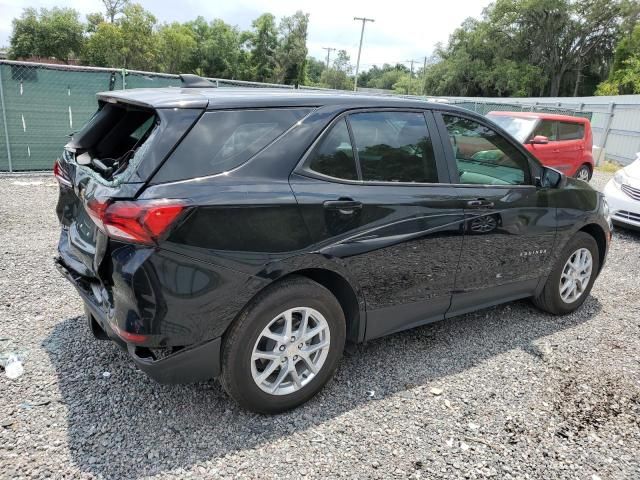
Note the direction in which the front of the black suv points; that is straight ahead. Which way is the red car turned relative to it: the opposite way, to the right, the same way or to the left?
the opposite way

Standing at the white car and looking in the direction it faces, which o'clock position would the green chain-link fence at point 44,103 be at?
The green chain-link fence is roughly at 1 o'clock from the white car.

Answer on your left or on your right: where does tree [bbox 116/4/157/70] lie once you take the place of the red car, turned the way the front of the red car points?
on your right

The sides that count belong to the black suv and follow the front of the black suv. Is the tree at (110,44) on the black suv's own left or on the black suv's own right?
on the black suv's own left

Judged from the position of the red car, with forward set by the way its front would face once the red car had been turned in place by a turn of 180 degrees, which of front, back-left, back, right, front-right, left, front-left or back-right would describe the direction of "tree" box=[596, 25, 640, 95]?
front-left

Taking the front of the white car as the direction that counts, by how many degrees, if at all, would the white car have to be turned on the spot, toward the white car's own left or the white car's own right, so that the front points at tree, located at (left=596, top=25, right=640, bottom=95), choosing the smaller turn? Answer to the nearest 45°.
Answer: approximately 135° to the white car's own right

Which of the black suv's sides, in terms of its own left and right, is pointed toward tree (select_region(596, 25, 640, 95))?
front

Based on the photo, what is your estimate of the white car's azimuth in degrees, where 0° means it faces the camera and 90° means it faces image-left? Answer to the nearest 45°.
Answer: approximately 45°

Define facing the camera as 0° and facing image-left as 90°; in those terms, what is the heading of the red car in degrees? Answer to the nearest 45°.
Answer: approximately 45°

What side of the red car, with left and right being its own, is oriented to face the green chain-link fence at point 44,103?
front

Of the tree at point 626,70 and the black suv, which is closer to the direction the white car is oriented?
the black suv

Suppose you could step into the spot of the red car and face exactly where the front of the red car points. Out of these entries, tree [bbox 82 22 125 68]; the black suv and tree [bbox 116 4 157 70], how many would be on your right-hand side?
2

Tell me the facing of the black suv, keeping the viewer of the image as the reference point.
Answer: facing away from the viewer and to the right of the viewer

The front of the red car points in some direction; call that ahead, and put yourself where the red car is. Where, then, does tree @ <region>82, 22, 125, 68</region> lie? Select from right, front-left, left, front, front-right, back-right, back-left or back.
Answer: right

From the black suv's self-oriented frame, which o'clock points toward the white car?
The white car is roughly at 12 o'clock from the black suv.

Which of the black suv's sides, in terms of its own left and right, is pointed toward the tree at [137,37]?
left

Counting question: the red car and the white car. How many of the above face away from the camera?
0
